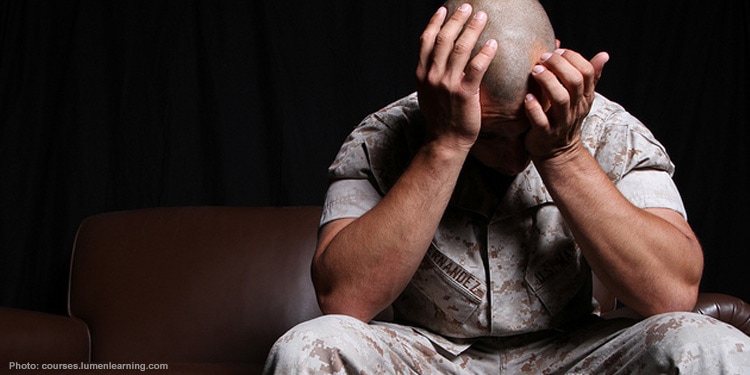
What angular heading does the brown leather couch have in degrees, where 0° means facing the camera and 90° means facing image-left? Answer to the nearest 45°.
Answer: approximately 0°

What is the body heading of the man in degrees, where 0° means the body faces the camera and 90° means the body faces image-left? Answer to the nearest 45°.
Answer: approximately 0°
